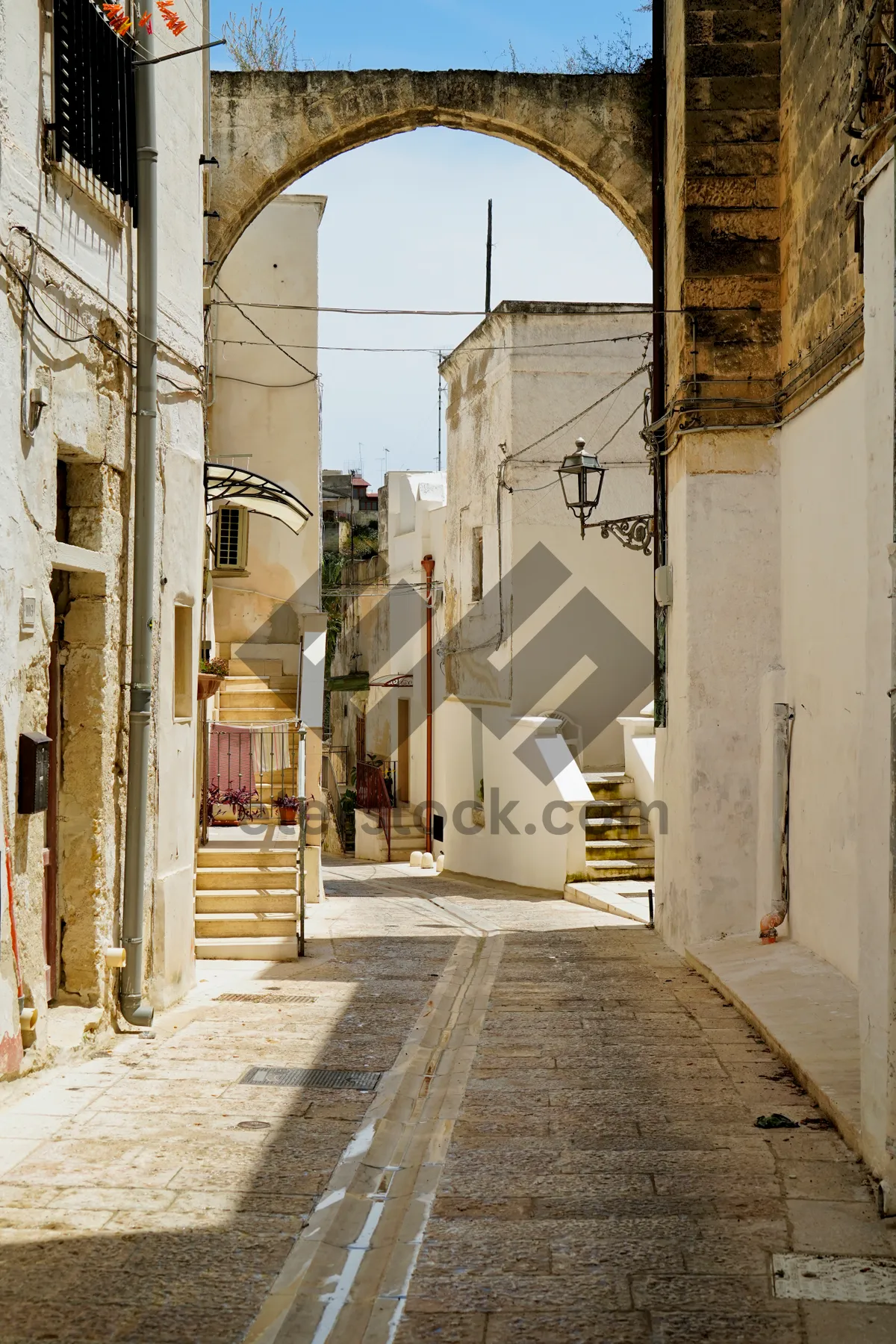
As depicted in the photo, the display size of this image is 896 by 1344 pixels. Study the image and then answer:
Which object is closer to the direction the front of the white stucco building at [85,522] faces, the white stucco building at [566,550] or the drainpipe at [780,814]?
the drainpipe

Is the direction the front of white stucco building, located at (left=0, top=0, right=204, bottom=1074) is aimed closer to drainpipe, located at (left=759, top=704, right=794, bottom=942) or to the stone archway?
the drainpipe

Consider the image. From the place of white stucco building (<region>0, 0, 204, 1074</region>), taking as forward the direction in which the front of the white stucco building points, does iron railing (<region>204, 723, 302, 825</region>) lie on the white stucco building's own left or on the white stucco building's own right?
on the white stucco building's own left

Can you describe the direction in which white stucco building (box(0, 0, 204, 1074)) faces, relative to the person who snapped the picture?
facing to the right of the viewer

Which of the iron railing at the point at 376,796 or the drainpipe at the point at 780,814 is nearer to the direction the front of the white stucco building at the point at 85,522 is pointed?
the drainpipe

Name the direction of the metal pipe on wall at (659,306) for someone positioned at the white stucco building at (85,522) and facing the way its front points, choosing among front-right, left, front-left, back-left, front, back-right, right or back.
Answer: front-left

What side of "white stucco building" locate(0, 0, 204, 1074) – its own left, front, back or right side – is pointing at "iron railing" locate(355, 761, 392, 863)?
left

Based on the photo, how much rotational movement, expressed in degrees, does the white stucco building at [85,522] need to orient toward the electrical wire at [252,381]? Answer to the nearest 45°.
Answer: approximately 90° to its left

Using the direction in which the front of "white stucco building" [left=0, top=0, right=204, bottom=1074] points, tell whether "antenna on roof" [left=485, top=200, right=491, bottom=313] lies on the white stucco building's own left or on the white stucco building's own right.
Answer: on the white stucco building's own left
